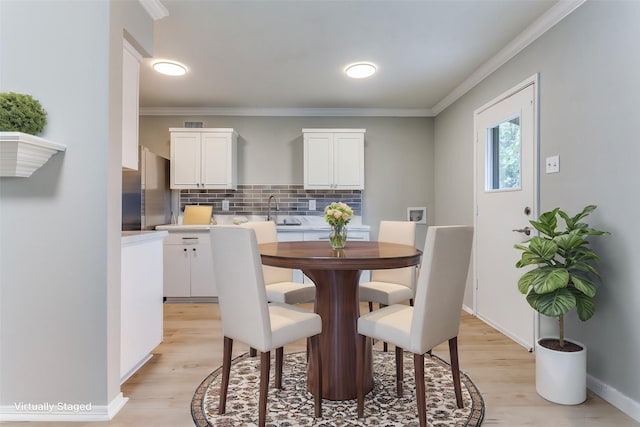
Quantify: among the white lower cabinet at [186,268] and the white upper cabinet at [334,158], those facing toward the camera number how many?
2

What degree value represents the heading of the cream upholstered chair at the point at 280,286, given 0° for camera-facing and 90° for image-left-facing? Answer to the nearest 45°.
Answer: approximately 315°

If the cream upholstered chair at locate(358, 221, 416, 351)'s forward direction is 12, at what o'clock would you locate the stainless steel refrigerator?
The stainless steel refrigerator is roughly at 2 o'clock from the cream upholstered chair.

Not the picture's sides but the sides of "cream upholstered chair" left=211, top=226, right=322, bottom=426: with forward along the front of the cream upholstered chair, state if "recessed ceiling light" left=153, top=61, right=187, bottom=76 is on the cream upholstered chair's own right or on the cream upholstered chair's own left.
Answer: on the cream upholstered chair's own left

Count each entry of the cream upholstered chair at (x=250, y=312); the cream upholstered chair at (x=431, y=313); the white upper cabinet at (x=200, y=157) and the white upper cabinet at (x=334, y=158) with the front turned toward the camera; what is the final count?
2

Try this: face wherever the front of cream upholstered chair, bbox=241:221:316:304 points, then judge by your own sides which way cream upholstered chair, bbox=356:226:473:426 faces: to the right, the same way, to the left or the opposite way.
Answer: the opposite way

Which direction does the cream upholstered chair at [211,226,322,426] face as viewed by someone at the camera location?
facing away from the viewer and to the right of the viewer

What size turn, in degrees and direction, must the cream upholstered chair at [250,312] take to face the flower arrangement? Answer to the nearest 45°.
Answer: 0° — it already faces it

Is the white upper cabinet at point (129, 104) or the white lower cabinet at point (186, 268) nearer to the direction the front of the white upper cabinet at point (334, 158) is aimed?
the white upper cabinet

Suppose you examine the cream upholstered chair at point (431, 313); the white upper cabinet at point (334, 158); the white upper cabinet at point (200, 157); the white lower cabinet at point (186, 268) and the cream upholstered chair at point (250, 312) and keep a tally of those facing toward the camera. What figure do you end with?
3
